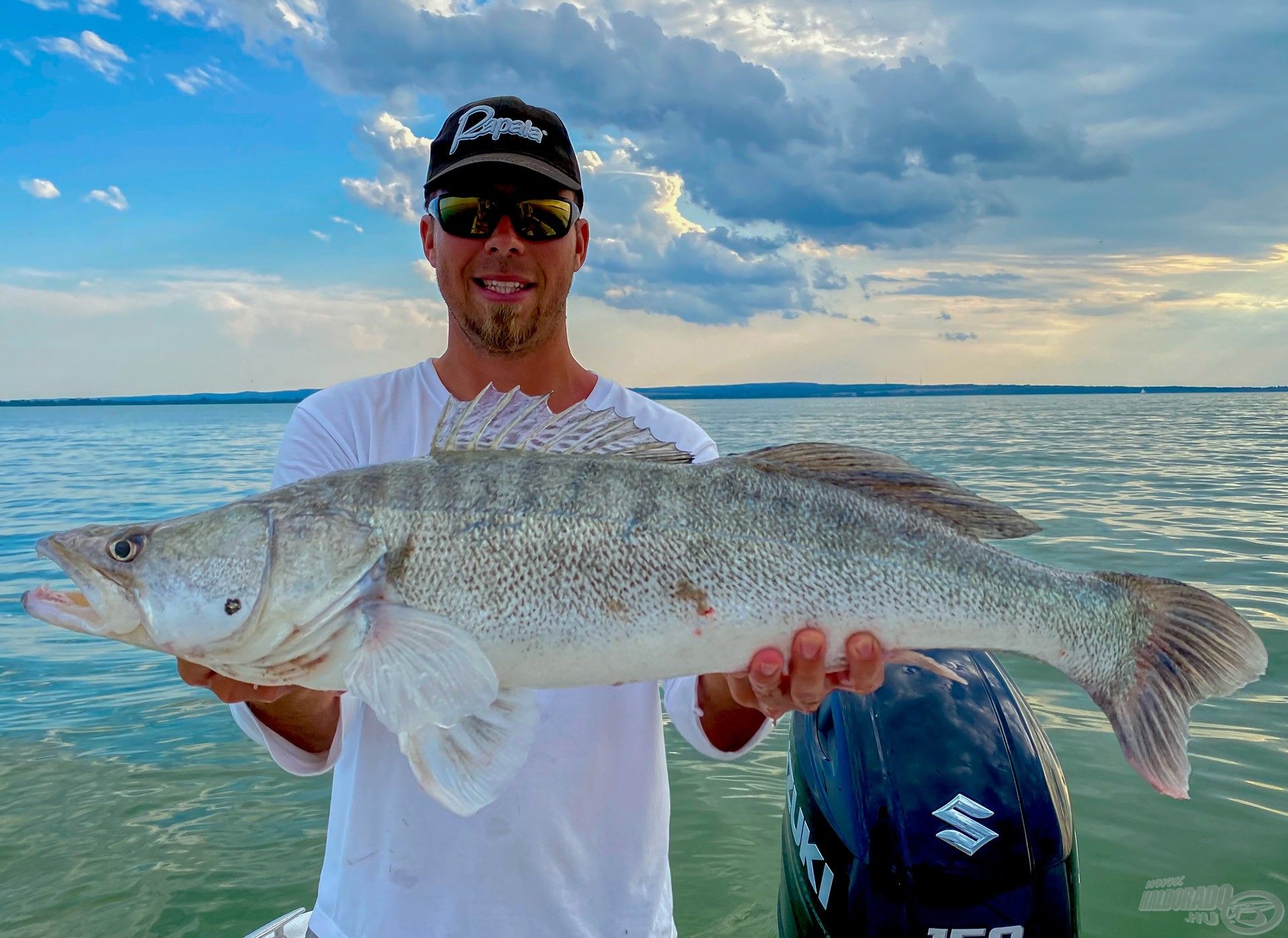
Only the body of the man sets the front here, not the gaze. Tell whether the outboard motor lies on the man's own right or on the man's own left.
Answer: on the man's own left

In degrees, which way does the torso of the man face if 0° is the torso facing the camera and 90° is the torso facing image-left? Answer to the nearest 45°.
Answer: approximately 0°
